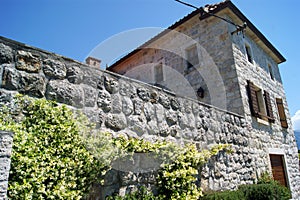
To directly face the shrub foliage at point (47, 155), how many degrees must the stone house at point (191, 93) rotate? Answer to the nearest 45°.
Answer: approximately 90° to its right

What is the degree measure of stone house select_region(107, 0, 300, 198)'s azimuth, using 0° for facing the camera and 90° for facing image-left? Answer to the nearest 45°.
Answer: approximately 315°

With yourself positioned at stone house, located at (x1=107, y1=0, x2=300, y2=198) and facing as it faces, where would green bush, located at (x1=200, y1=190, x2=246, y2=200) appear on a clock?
The green bush is roughly at 2 o'clock from the stone house.
